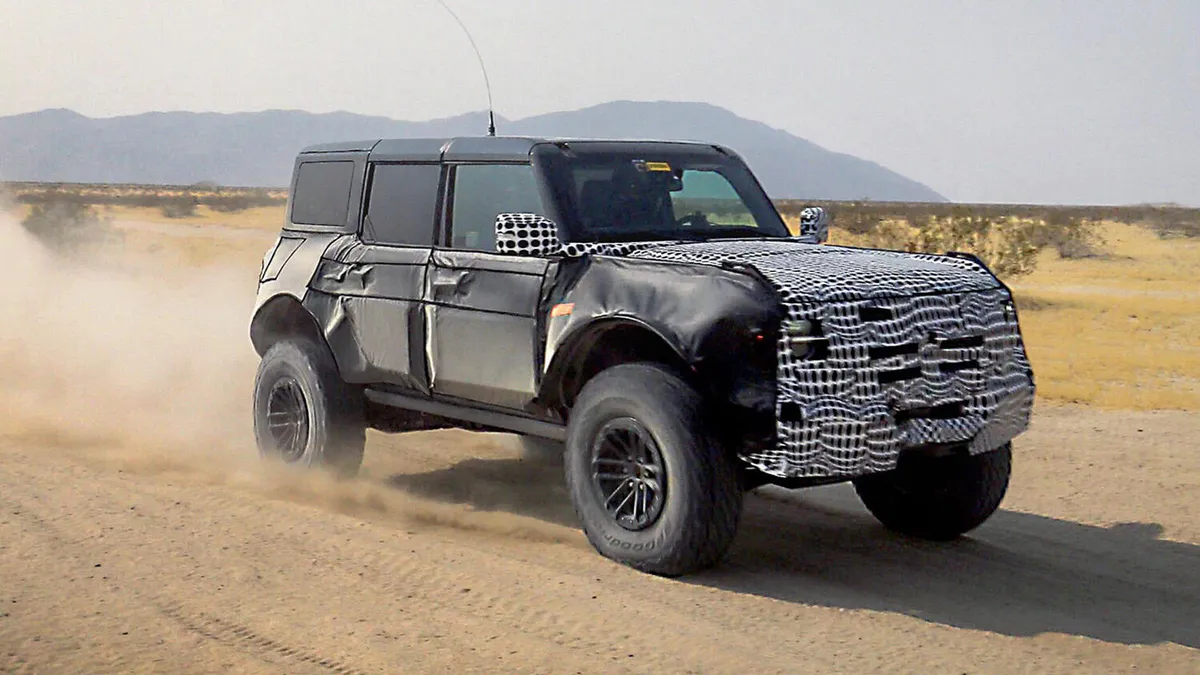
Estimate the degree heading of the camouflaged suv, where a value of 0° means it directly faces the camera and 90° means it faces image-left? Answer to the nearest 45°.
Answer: approximately 315°

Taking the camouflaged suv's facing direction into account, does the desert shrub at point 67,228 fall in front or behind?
behind

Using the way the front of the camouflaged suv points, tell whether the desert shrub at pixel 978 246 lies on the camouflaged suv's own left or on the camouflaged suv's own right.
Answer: on the camouflaged suv's own left

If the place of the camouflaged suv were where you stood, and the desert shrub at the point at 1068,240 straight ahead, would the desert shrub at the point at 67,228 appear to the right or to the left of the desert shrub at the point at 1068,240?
left

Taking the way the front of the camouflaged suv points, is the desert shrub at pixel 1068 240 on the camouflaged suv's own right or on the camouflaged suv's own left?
on the camouflaged suv's own left

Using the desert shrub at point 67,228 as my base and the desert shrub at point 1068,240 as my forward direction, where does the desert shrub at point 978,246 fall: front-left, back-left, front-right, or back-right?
front-right
